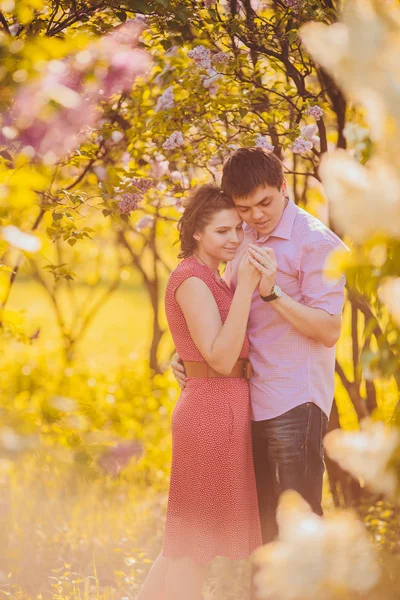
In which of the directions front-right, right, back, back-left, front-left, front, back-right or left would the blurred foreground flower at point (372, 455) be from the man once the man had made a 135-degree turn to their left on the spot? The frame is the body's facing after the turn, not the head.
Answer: right

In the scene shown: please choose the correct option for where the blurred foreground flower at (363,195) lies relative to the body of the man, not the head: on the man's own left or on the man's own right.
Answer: on the man's own left

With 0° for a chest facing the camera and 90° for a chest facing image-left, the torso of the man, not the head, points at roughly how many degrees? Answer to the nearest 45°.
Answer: approximately 45°

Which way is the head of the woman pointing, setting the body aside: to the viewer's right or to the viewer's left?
to the viewer's right

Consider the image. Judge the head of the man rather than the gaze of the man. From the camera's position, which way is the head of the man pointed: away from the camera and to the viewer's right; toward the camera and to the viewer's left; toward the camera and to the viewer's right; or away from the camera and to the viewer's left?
toward the camera and to the viewer's left

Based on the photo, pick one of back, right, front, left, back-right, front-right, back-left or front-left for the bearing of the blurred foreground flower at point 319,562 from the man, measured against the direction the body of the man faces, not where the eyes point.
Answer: front-left
